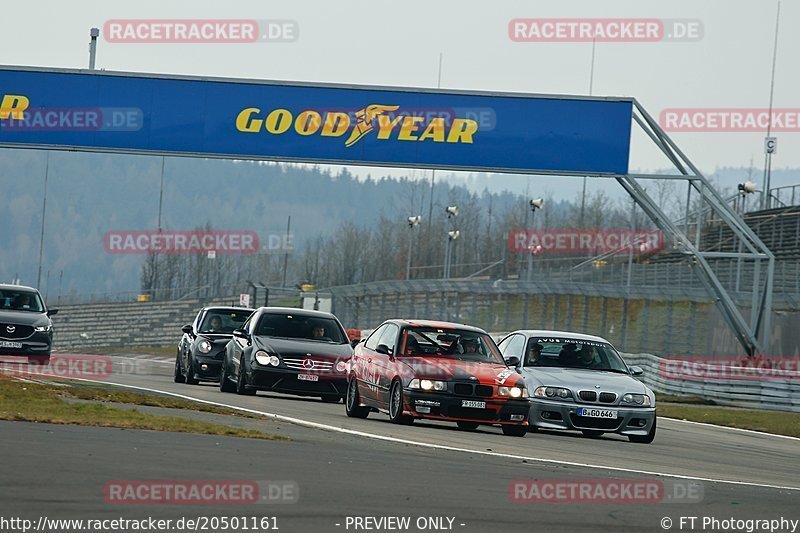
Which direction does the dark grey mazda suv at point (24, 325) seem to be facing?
toward the camera

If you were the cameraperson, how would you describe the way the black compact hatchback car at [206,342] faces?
facing the viewer and to the right of the viewer

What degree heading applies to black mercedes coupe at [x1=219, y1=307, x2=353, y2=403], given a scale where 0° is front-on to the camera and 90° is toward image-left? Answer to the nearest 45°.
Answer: approximately 315°

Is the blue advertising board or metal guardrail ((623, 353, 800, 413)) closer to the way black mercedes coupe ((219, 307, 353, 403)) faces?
the metal guardrail

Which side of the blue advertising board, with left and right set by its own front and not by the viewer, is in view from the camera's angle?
front

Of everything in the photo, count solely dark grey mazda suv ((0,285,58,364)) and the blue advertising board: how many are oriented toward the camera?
2

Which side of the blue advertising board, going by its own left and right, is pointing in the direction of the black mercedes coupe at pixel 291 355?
front

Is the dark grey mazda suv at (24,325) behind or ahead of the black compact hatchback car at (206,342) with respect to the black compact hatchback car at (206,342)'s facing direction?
behind

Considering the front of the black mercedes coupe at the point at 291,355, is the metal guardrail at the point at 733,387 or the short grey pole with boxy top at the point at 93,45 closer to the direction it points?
the metal guardrail
